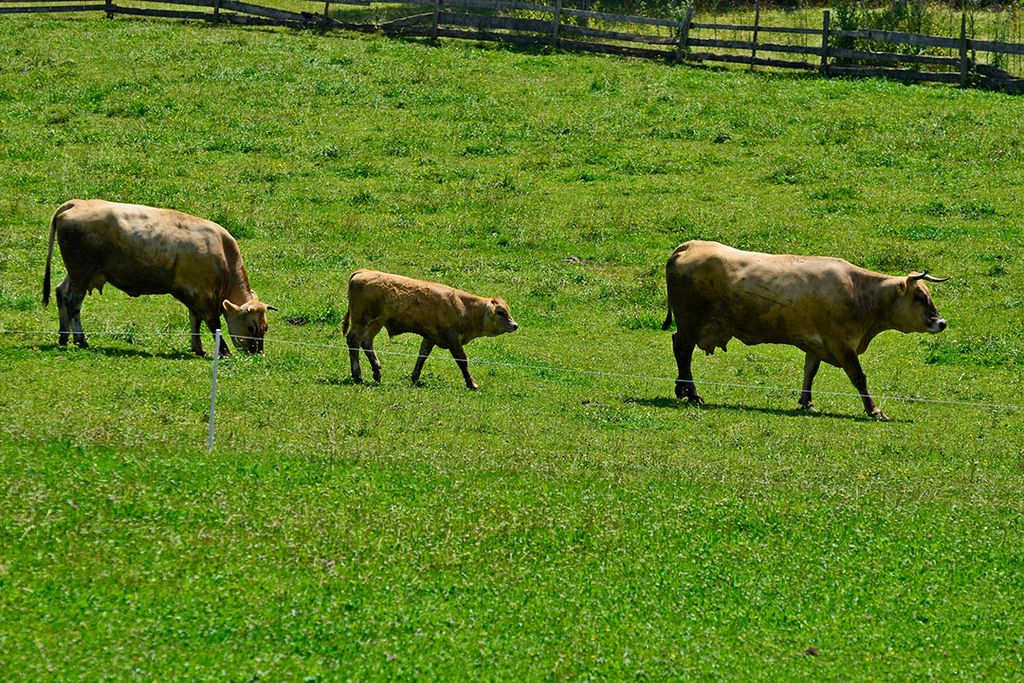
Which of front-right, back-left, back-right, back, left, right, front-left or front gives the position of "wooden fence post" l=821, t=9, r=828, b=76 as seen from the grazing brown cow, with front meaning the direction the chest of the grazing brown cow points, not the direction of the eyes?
front-left

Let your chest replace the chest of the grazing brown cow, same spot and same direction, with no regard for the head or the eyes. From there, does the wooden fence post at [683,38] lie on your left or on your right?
on your left

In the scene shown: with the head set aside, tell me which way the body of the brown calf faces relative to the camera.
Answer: to the viewer's right

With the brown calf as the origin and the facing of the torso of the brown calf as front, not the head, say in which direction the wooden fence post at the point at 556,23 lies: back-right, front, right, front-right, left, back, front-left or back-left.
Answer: left

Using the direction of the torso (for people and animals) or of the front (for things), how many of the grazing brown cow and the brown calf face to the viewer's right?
2

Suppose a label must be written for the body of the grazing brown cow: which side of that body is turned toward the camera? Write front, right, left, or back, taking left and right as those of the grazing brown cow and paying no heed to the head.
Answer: right

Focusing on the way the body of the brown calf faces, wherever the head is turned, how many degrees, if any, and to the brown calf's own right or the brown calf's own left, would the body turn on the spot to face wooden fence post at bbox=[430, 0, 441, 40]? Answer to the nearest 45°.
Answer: approximately 90° to the brown calf's own left

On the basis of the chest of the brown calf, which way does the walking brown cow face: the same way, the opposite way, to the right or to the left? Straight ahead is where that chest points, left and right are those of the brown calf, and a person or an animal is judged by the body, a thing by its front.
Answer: the same way

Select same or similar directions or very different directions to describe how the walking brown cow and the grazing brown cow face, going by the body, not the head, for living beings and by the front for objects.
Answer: same or similar directions

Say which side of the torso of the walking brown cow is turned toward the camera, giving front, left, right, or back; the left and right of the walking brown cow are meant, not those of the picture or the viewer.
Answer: right

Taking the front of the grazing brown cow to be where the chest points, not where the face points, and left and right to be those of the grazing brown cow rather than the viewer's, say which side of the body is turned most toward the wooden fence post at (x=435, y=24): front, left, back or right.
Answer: left

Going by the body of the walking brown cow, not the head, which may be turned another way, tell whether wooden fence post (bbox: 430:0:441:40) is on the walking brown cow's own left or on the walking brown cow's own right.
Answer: on the walking brown cow's own left

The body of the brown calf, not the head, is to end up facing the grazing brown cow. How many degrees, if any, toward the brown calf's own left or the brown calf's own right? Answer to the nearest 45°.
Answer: approximately 180°

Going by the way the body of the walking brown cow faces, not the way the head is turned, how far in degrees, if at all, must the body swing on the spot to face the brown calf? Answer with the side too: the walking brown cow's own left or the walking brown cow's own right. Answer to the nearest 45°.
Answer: approximately 180°

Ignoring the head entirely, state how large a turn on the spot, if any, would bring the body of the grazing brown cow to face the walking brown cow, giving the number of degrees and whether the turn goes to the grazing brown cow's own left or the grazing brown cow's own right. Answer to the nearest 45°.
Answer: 0° — it already faces it
